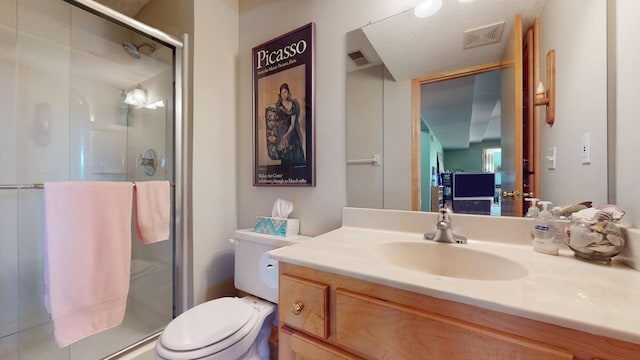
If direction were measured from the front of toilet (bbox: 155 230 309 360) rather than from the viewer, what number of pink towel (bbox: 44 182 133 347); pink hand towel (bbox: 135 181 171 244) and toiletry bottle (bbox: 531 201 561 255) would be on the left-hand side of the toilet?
1

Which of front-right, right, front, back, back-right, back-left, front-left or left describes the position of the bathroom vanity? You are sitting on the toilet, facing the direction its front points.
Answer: left

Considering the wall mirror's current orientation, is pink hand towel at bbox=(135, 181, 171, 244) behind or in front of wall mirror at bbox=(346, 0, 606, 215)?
in front

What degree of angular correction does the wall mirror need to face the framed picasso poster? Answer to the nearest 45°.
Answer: approximately 45° to its right

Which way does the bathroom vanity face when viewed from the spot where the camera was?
facing the viewer and to the left of the viewer

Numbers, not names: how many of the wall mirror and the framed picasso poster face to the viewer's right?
0

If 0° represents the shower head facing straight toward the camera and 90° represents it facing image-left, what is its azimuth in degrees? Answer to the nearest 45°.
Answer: approximately 45°

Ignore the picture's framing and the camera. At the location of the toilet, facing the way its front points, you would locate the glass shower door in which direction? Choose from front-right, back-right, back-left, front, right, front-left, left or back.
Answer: right

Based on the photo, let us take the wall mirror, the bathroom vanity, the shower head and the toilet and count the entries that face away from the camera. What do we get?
0

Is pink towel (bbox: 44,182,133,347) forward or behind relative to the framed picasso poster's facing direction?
forward

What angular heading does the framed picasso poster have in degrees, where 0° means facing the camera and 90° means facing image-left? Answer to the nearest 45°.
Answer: approximately 45°

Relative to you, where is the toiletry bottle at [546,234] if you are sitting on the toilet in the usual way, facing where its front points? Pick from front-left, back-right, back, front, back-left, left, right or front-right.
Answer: left

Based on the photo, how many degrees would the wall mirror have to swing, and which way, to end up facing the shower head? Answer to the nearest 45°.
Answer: approximately 45° to its right
